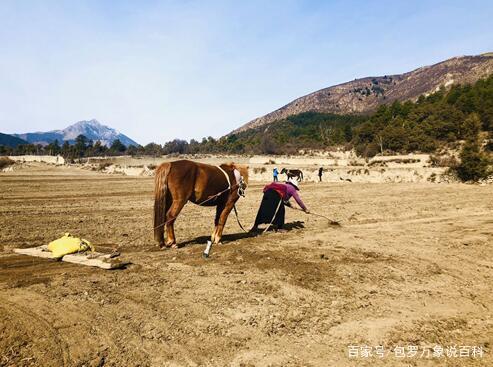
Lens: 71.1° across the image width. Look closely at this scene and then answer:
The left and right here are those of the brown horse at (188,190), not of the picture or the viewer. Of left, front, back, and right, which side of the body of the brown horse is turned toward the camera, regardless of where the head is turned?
right

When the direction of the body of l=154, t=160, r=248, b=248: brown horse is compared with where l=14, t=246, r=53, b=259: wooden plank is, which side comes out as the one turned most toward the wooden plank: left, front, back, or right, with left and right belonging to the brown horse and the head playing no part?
back

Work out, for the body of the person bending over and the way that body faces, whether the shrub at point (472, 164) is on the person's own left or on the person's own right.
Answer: on the person's own left

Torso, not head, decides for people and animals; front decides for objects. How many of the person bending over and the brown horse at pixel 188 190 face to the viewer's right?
2

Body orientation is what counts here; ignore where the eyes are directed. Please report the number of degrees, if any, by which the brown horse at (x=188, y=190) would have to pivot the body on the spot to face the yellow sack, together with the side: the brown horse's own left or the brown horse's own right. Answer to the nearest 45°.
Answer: approximately 180°

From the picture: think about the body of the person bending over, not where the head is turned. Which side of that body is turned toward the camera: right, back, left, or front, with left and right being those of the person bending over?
right

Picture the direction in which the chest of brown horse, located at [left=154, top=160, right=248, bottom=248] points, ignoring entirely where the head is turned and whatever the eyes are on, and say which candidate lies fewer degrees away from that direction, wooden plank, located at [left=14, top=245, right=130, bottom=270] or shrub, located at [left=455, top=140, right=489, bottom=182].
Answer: the shrub

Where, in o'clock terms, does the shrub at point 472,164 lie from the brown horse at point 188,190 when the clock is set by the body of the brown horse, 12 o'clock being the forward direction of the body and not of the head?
The shrub is roughly at 11 o'clock from the brown horse.

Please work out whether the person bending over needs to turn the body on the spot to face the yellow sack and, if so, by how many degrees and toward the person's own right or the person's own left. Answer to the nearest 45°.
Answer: approximately 135° to the person's own right

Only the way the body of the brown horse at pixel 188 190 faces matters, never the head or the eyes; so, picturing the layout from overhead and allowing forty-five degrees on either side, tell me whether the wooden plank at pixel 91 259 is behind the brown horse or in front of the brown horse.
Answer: behind

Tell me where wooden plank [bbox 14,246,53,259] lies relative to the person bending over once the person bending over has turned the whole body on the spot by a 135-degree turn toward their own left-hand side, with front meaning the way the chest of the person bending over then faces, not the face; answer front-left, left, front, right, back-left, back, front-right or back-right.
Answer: left
